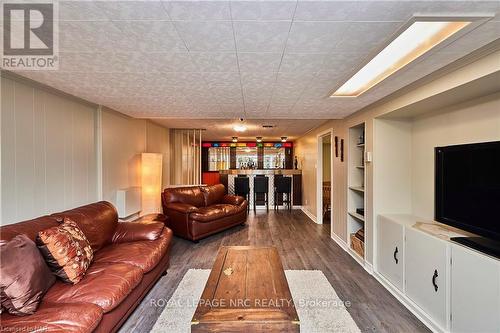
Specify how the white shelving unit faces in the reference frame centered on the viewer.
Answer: facing to the left of the viewer

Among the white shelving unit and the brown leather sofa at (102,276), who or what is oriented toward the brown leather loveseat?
the white shelving unit

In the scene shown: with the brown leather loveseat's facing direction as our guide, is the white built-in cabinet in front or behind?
in front

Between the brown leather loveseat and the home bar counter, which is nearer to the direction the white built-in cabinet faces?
the brown leather loveseat

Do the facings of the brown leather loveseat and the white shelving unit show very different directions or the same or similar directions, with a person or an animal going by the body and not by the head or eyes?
very different directions

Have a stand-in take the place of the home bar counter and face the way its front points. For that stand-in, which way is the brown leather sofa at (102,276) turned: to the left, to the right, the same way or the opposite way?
to the left

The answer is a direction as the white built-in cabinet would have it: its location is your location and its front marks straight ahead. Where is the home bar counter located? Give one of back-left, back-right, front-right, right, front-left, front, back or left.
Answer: right

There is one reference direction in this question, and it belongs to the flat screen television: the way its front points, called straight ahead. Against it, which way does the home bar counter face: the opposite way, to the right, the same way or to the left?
to the left

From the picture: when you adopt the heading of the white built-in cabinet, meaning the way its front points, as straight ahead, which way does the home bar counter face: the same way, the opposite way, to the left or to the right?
to the left

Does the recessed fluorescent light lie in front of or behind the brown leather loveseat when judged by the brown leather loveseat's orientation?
in front

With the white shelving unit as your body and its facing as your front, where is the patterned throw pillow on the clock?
The patterned throw pillow is roughly at 10 o'clock from the white shelving unit.

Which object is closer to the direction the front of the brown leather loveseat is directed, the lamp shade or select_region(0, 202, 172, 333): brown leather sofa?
the brown leather sofa

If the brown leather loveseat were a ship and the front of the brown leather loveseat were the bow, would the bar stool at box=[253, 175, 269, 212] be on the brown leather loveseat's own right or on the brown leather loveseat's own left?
on the brown leather loveseat's own left

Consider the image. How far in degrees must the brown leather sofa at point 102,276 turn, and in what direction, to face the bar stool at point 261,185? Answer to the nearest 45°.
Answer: approximately 90° to its left

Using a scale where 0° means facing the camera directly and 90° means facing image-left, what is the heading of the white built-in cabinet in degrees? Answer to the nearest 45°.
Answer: approximately 45°

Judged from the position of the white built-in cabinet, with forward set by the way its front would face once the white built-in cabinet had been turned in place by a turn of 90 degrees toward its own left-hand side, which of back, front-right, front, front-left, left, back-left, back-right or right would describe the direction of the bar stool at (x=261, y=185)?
back

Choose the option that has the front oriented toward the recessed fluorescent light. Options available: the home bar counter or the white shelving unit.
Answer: the home bar counter

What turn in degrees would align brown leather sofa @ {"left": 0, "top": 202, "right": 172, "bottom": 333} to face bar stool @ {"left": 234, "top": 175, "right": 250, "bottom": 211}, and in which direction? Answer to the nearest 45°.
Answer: approximately 90° to its left
